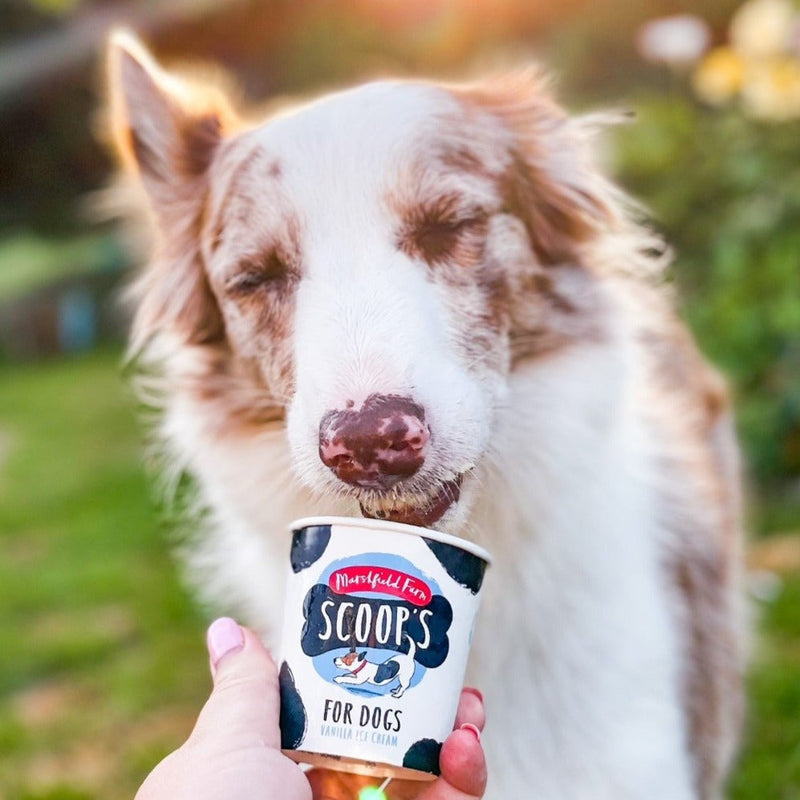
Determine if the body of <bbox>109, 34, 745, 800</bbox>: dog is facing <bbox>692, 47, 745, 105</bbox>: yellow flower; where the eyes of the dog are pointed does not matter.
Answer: no

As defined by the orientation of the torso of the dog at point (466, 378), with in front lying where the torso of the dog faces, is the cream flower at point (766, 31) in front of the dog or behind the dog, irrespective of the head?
behind

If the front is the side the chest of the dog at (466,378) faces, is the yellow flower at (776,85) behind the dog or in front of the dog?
behind

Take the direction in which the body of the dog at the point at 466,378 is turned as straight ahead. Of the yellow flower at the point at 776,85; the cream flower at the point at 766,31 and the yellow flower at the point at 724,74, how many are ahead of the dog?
0

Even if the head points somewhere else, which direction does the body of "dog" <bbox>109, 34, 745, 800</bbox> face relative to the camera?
toward the camera
